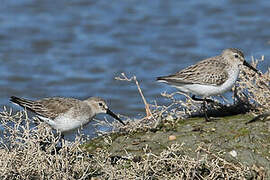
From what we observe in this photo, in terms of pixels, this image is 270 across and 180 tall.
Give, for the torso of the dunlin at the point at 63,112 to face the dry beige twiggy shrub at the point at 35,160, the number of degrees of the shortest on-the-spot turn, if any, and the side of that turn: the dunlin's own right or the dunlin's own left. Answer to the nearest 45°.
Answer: approximately 90° to the dunlin's own right

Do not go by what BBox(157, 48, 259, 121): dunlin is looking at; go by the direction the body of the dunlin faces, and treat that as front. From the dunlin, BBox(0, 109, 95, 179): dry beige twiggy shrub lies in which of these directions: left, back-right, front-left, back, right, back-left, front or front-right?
back-right

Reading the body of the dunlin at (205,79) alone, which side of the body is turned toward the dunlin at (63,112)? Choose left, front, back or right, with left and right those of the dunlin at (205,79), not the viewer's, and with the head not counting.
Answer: back

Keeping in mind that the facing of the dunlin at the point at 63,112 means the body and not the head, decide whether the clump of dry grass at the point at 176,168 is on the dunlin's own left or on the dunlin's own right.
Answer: on the dunlin's own right

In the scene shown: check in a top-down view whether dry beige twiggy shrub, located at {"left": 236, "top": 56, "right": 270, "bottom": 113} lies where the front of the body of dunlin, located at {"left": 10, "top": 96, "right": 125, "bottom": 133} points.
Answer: yes

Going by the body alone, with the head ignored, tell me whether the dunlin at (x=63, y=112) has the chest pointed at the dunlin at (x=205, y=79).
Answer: yes

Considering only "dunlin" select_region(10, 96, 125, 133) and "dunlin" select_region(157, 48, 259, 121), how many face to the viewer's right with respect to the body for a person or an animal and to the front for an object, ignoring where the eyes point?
2

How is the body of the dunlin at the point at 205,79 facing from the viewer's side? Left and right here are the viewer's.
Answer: facing to the right of the viewer

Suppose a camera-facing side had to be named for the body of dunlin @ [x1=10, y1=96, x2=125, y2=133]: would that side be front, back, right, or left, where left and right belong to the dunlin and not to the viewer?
right

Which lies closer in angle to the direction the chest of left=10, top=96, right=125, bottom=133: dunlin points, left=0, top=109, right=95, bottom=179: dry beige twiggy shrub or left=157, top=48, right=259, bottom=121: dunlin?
the dunlin
